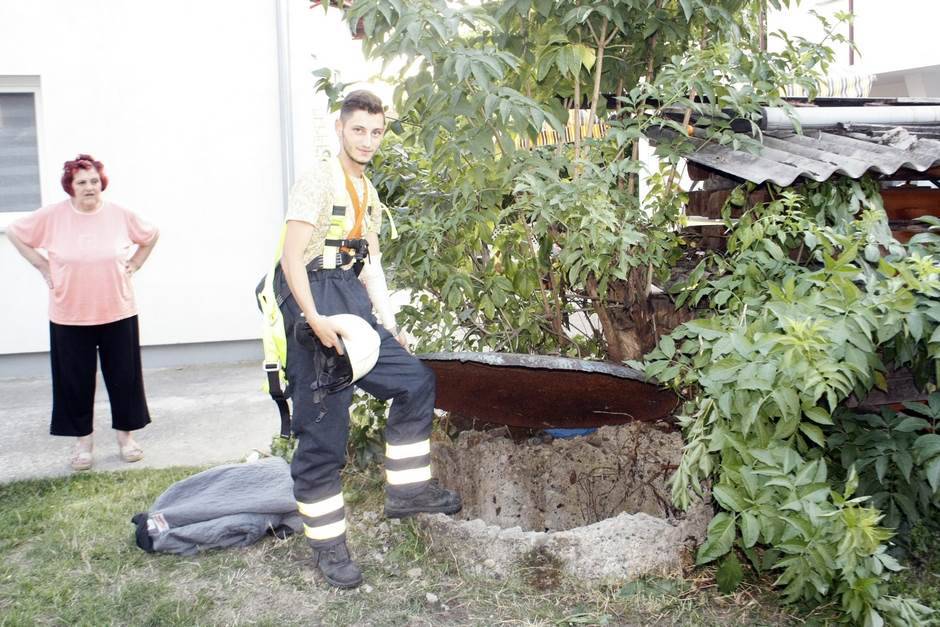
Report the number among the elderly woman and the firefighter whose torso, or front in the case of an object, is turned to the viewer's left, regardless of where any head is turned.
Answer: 0

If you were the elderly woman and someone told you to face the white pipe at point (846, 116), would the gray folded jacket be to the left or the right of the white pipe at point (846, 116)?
right

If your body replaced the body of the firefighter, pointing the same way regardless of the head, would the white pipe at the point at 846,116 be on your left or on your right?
on your left

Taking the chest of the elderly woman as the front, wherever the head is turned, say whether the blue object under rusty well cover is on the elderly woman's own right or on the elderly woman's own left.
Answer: on the elderly woman's own left

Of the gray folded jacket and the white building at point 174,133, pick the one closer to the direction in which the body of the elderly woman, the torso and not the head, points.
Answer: the gray folded jacket

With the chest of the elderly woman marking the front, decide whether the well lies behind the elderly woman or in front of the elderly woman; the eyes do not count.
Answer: in front

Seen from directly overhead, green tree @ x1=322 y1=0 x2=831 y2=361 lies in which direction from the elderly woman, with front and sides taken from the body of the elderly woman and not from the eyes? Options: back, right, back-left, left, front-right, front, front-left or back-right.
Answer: front-left

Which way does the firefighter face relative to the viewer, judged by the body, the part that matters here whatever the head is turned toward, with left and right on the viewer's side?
facing the viewer and to the right of the viewer

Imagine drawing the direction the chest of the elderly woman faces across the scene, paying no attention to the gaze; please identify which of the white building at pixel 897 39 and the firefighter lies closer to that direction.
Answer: the firefighter

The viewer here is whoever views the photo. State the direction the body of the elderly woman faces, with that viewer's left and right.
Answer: facing the viewer

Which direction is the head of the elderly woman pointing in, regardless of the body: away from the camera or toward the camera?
toward the camera
